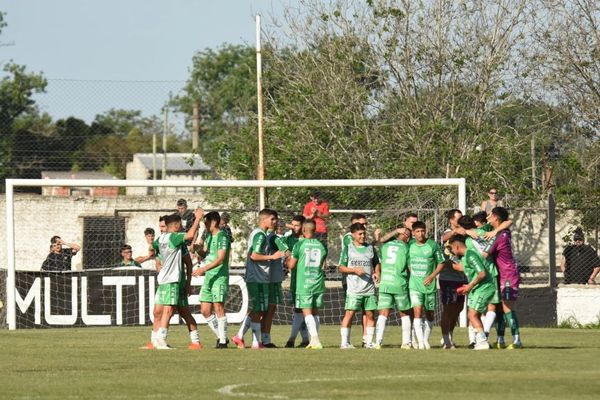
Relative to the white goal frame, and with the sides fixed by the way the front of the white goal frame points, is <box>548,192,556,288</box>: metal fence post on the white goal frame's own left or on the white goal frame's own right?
on the white goal frame's own left

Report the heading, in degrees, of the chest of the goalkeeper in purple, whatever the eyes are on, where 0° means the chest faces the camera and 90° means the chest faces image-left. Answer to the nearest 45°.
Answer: approximately 90°

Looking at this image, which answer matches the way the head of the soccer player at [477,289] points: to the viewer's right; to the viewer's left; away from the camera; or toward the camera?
to the viewer's left

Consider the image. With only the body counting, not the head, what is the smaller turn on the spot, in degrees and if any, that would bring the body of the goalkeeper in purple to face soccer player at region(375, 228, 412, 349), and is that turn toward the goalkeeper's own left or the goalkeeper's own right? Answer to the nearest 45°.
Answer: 0° — they already face them

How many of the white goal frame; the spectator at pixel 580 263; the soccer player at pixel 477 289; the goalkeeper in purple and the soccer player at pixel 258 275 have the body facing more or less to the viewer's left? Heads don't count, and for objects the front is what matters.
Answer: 2

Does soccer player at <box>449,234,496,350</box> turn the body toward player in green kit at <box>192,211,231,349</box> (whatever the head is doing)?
yes

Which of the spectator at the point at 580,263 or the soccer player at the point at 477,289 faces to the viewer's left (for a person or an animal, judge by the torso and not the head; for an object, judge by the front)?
the soccer player

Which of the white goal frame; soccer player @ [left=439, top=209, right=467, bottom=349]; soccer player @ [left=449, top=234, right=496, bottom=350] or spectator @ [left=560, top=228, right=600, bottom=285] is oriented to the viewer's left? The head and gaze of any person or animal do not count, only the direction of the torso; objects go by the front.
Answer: soccer player @ [left=449, top=234, right=496, bottom=350]

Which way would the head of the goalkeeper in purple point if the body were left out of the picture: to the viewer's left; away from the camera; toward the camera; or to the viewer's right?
to the viewer's left

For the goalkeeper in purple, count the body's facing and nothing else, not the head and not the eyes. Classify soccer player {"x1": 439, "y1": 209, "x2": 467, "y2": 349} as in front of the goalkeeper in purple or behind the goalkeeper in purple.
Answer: in front

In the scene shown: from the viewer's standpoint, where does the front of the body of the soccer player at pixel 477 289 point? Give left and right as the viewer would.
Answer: facing to the left of the viewer

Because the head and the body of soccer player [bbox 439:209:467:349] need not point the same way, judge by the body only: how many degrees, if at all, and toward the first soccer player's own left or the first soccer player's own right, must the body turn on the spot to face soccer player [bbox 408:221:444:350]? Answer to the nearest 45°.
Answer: approximately 135° to the first soccer player's own right

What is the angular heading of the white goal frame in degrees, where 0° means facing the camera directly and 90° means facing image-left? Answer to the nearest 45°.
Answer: approximately 0°
